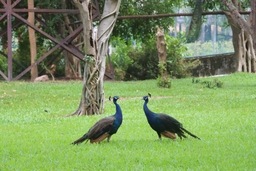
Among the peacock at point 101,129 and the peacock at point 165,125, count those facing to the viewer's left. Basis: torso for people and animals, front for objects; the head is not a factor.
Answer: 1

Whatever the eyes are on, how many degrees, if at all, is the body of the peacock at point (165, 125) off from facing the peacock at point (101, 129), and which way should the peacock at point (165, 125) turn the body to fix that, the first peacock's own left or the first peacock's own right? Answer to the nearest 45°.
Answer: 0° — it already faces it

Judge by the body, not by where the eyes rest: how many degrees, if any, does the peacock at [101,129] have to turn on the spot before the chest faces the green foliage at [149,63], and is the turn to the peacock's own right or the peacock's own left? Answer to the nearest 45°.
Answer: approximately 90° to the peacock's own left

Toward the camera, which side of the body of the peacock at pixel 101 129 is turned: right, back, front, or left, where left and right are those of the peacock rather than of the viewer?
right

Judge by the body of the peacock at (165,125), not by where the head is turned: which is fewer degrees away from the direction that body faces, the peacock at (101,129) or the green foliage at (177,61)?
the peacock

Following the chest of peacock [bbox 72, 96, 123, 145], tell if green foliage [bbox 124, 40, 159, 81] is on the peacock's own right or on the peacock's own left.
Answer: on the peacock's own left

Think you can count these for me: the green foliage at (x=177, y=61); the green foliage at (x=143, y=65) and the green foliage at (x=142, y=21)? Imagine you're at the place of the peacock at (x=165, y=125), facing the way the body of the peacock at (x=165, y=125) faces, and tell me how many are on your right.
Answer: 3

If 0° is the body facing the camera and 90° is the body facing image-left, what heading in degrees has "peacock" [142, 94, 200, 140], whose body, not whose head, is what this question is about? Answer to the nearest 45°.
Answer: approximately 90°

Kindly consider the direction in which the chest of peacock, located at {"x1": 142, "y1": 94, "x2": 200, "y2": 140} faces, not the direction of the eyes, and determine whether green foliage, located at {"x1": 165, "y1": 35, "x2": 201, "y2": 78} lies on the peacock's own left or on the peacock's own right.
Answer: on the peacock's own right

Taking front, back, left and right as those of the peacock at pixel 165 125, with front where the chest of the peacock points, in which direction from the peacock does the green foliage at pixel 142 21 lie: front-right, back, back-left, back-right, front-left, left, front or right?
right

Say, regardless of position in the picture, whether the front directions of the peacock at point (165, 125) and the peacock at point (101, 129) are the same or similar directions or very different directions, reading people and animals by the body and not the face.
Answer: very different directions
